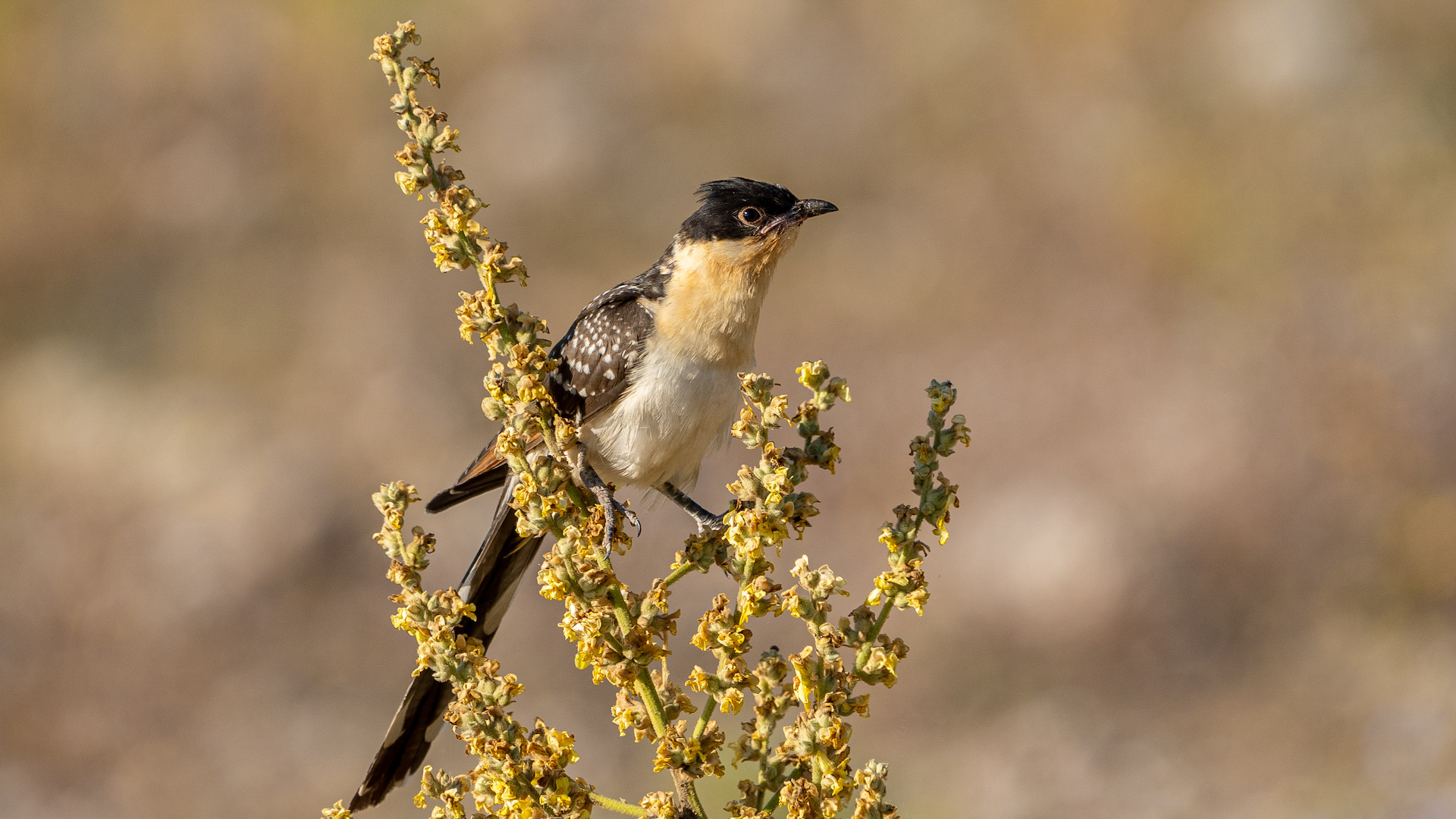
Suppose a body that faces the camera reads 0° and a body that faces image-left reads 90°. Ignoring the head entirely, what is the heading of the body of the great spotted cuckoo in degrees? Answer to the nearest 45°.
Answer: approximately 315°
